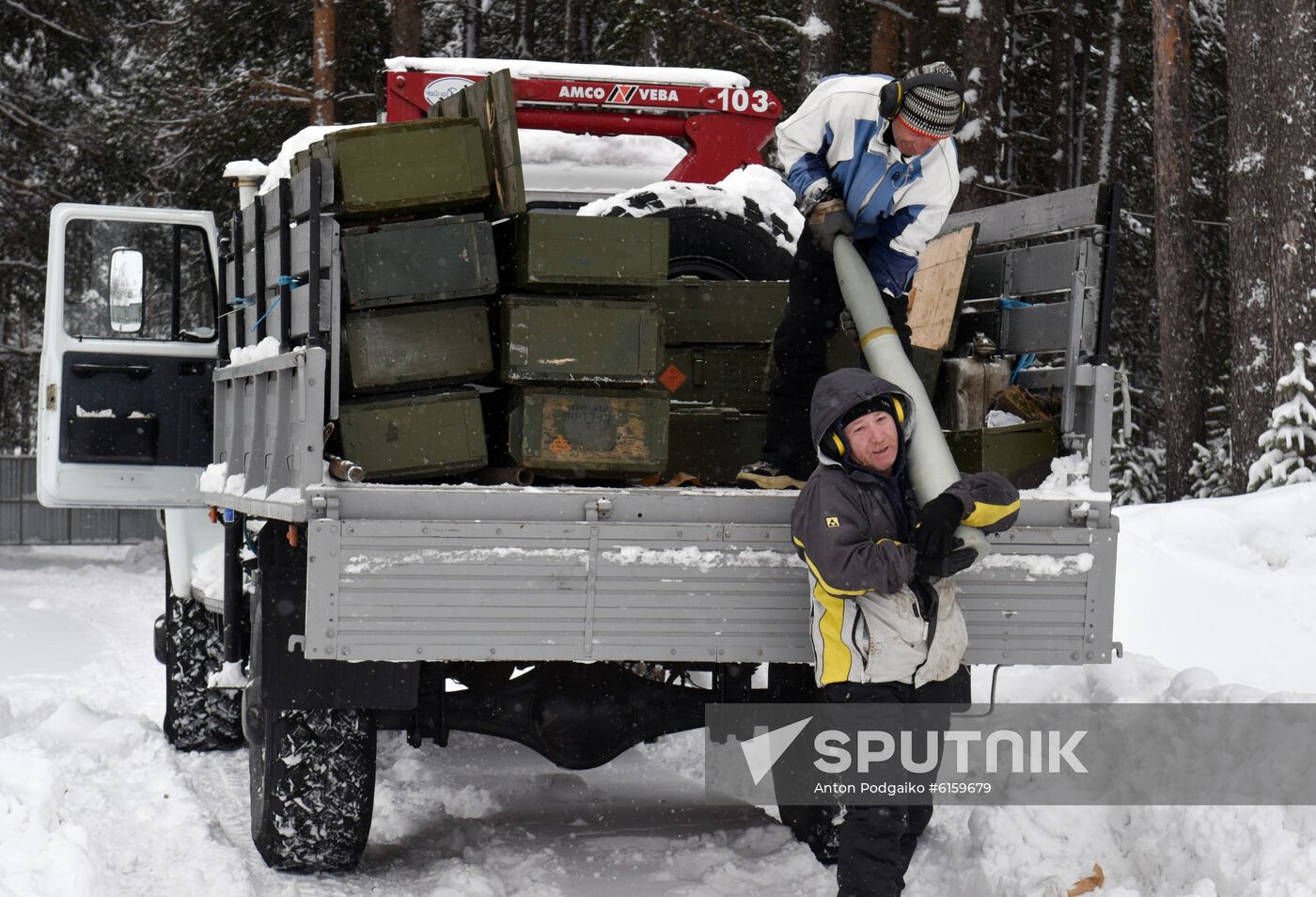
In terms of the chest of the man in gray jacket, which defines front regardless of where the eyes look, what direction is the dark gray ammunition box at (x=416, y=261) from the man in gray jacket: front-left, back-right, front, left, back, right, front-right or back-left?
back-right

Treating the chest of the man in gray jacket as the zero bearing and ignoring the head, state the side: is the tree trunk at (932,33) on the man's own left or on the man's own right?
on the man's own left

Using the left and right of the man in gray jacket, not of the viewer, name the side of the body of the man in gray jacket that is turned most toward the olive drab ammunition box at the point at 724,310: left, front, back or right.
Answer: back

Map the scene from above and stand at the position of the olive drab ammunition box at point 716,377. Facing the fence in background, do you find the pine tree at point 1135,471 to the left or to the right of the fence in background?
right

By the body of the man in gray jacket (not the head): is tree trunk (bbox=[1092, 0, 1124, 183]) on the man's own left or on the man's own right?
on the man's own left

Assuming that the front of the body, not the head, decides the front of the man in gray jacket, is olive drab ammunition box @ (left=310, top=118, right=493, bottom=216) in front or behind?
behind

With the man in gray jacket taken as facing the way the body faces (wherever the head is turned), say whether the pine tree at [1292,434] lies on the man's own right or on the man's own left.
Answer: on the man's own left

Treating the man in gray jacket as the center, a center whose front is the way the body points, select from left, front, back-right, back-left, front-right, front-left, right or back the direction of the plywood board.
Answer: back-left

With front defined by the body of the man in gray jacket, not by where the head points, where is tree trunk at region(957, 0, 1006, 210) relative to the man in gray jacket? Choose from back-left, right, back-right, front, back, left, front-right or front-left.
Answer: back-left

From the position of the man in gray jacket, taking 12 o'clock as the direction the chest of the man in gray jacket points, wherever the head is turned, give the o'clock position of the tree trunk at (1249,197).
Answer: The tree trunk is roughly at 8 o'clock from the man in gray jacket.

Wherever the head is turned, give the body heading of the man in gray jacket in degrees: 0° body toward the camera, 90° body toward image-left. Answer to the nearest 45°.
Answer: approximately 315°
